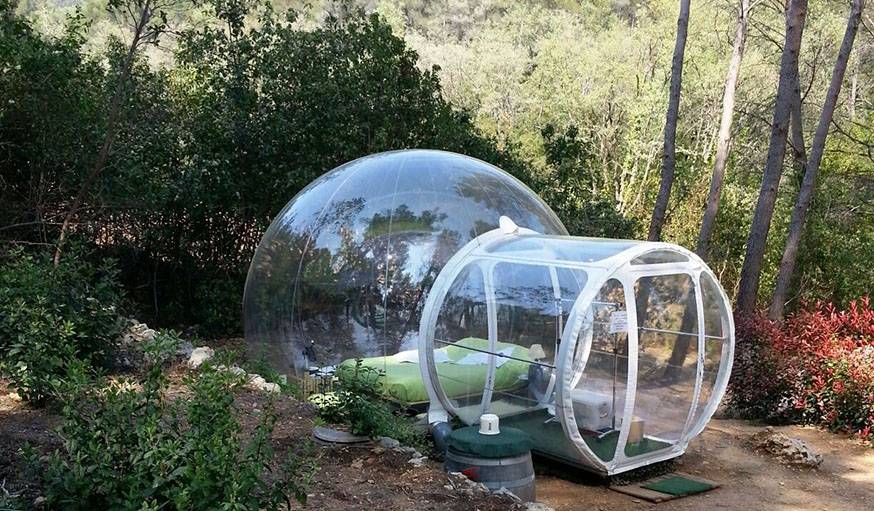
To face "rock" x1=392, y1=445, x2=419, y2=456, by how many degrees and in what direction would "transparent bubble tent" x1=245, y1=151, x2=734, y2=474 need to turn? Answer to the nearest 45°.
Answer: approximately 90° to its right

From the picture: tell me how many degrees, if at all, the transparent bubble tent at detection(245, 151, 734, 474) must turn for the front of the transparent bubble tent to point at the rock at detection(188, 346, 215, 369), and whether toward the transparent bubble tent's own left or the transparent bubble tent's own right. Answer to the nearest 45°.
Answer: approximately 135° to the transparent bubble tent's own right

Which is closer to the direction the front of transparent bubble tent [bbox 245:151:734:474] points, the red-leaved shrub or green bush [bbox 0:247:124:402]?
the red-leaved shrub

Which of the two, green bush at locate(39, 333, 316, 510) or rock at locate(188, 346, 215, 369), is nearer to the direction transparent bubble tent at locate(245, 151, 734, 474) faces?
the green bush

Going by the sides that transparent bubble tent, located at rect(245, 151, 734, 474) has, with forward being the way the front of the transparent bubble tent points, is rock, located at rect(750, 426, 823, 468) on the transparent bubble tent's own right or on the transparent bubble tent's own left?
on the transparent bubble tent's own left

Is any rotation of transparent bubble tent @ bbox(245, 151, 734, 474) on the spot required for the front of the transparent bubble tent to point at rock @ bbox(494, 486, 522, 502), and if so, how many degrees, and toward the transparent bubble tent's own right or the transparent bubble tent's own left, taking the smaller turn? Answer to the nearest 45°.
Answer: approximately 45° to the transparent bubble tent's own right

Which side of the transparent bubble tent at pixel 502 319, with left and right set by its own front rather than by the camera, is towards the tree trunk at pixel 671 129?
left

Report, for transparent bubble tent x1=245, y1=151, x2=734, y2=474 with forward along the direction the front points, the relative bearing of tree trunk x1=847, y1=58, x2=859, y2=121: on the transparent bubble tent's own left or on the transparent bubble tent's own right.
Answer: on the transparent bubble tent's own left

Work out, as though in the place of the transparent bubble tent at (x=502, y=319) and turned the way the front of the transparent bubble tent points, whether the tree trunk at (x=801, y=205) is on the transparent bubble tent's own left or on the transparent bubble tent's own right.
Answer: on the transparent bubble tent's own left

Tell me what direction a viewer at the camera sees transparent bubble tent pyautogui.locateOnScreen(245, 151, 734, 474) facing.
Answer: facing the viewer and to the right of the viewer

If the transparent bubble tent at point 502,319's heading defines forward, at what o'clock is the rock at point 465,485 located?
The rock is roughly at 2 o'clock from the transparent bubble tent.

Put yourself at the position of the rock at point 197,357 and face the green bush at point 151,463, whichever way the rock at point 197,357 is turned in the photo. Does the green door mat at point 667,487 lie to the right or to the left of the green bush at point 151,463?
left

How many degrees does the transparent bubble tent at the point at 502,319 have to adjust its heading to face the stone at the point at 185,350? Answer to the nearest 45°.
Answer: approximately 135° to its right
